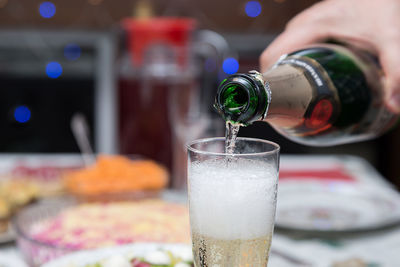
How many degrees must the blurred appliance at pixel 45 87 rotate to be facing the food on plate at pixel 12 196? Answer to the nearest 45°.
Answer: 0° — it already faces it

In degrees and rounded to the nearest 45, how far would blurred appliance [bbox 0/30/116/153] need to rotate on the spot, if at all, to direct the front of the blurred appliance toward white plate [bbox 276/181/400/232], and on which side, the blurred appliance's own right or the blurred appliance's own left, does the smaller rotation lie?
0° — it already faces it

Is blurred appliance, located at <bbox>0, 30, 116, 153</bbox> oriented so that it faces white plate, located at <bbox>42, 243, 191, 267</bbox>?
yes

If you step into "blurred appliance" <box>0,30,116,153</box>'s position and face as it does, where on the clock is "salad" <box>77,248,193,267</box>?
The salad is roughly at 12 o'clock from the blurred appliance.

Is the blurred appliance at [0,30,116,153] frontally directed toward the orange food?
yes

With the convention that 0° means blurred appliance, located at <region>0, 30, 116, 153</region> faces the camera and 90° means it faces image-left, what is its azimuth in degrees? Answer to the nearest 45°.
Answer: approximately 0°

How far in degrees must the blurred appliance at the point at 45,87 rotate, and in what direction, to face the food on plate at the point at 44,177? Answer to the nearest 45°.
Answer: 0° — it already faces it

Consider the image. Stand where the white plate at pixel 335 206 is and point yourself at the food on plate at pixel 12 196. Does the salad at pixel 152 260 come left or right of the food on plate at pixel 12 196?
left

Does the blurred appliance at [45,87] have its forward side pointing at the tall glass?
yes
